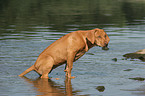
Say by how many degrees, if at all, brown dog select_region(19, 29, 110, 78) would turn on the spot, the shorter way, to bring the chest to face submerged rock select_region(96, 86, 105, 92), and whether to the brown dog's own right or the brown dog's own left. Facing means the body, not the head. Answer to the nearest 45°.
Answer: approximately 45° to the brown dog's own right

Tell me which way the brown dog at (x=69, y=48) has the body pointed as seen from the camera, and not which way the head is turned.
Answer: to the viewer's right

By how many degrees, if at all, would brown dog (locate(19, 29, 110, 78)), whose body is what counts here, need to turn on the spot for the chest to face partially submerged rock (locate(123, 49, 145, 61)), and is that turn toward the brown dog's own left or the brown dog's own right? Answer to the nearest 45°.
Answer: approximately 45° to the brown dog's own left
